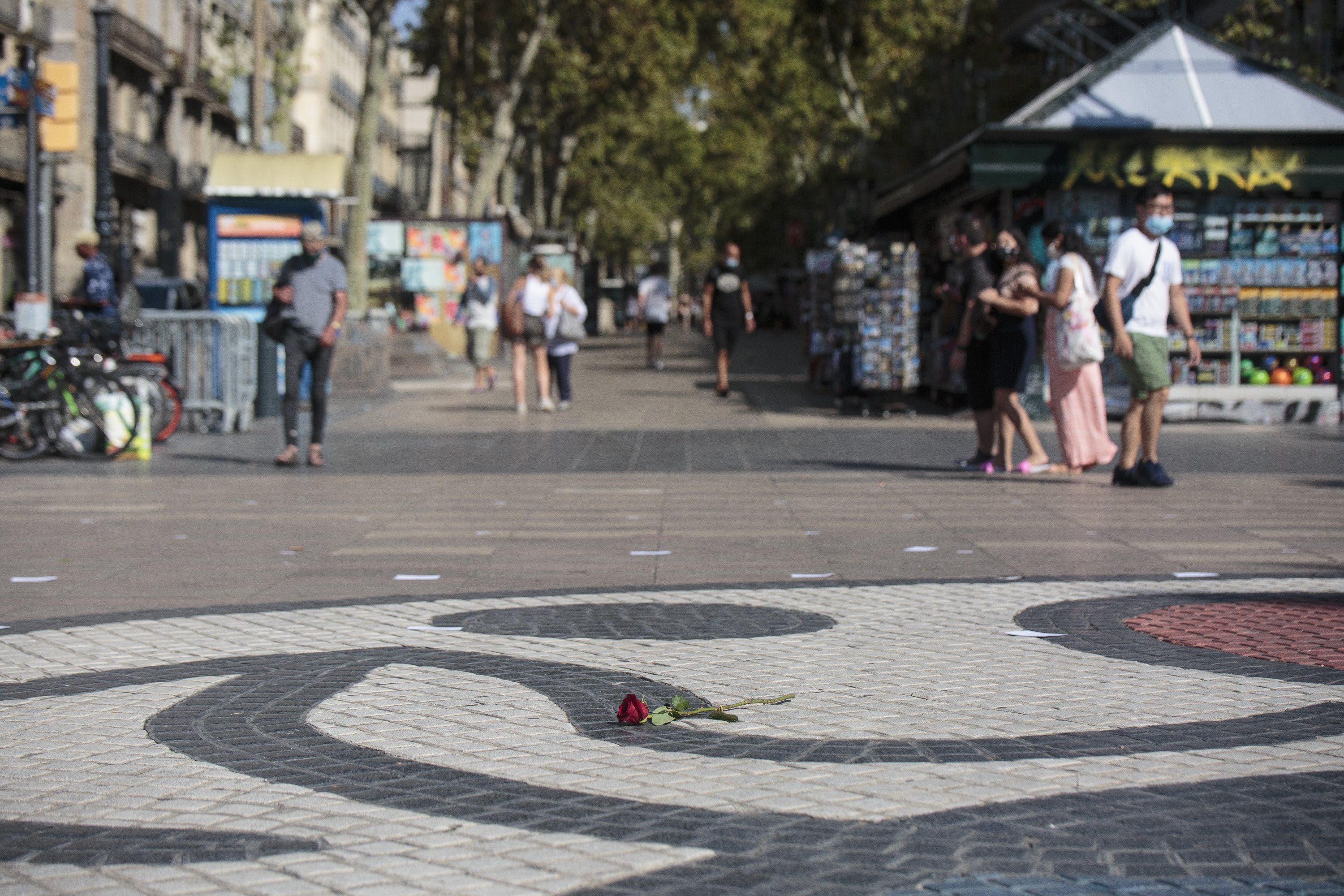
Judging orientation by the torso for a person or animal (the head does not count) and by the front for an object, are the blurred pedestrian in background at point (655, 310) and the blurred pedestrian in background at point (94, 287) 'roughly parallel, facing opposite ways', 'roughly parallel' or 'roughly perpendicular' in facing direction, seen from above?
roughly perpendicular

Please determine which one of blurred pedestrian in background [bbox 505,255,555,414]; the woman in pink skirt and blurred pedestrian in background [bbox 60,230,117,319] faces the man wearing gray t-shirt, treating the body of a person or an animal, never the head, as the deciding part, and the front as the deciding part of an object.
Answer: the woman in pink skirt

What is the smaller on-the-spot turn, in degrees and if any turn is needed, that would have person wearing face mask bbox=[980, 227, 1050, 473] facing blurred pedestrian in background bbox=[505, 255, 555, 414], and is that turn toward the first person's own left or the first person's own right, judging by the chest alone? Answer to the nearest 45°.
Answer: approximately 90° to the first person's own right

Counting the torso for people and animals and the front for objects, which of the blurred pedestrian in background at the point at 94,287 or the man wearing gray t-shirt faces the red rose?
the man wearing gray t-shirt

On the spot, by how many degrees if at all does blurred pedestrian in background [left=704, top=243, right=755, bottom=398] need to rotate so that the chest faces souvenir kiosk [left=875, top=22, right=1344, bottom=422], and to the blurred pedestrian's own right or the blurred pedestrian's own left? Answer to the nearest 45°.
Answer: approximately 45° to the blurred pedestrian's own left

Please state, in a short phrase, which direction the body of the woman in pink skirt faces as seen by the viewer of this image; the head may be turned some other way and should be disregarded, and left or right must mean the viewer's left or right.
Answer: facing to the left of the viewer

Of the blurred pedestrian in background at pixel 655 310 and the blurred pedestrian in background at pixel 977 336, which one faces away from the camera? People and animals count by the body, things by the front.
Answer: the blurred pedestrian in background at pixel 655 310

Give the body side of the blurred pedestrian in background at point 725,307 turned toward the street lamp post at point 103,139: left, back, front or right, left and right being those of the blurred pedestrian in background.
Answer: right

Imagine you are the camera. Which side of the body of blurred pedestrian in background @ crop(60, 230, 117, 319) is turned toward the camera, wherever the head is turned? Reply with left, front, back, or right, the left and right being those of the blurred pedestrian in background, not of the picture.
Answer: left

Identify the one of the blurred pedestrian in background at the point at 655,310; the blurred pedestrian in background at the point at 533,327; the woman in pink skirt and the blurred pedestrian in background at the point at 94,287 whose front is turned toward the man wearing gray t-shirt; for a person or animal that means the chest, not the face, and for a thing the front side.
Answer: the woman in pink skirt

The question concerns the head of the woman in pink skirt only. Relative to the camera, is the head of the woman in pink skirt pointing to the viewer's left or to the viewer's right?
to the viewer's left
